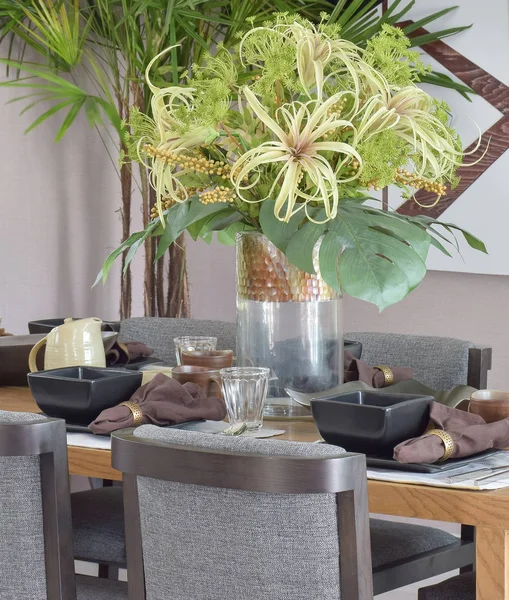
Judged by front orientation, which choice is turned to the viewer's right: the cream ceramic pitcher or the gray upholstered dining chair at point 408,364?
the cream ceramic pitcher

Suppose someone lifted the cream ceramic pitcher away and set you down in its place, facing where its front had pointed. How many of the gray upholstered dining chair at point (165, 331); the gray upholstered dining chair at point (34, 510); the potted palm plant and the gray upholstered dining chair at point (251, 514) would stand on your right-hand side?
2

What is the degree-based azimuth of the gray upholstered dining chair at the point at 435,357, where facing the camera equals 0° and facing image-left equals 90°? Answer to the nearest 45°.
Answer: approximately 45°

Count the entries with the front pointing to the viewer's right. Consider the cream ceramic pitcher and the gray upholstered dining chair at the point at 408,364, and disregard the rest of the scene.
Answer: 1

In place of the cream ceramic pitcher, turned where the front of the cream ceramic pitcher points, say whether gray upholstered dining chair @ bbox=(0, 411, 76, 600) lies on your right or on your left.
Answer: on your right

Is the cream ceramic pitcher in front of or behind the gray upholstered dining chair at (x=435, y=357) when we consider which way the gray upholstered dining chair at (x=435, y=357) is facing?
in front

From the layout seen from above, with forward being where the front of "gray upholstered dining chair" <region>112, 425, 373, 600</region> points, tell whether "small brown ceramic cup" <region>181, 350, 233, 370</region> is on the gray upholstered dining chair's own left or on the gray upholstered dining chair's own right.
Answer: on the gray upholstered dining chair's own left

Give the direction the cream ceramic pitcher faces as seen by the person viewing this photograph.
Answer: facing to the right of the viewer

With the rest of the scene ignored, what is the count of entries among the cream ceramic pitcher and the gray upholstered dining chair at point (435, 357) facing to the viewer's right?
1

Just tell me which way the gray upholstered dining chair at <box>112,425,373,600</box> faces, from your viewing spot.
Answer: facing away from the viewer and to the right of the viewer

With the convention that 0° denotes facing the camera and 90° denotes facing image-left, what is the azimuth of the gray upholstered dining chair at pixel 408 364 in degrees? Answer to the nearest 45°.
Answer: approximately 45°
